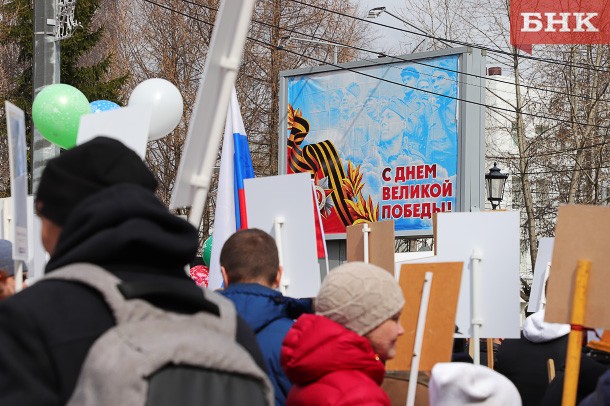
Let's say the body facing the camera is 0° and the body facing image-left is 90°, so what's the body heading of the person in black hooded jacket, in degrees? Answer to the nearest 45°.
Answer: approximately 135°

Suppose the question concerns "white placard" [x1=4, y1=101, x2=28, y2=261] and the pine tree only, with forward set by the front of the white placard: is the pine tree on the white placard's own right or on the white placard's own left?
on the white placard's own left

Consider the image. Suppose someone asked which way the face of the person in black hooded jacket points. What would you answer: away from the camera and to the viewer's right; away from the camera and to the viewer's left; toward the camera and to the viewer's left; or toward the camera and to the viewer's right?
away from the camera and to the viewer's left

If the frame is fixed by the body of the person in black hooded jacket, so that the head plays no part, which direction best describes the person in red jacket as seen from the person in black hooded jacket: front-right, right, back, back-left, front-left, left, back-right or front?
right

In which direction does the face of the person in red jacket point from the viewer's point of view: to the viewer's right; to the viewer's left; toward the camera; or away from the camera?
to the viewer's right
